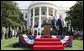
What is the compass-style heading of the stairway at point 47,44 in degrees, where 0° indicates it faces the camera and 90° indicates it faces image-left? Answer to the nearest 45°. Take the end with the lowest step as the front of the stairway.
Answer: approximately 0°

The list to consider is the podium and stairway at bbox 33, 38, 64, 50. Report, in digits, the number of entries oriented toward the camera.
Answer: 2

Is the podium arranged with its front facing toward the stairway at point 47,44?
yes

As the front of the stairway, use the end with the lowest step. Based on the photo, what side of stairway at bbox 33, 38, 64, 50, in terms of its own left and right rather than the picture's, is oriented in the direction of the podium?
back

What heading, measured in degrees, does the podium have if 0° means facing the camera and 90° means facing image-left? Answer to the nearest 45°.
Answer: approximately 0°
